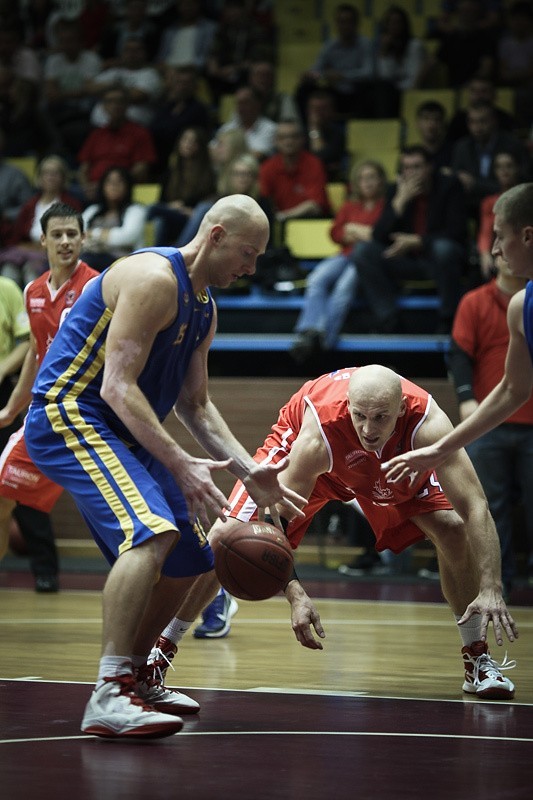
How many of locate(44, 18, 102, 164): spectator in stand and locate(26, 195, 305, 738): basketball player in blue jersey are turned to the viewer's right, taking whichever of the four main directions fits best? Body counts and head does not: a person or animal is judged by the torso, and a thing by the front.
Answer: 1

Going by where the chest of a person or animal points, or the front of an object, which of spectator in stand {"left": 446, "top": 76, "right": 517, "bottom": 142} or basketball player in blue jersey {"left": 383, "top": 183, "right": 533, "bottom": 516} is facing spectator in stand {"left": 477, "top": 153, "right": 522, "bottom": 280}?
spectator in stand {"left": 446, "top": 76, "right": 517, "bottom": 142}

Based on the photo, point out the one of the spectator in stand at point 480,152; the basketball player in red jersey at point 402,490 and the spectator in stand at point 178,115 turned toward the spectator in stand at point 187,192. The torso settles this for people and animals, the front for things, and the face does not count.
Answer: the spectator in stand at point 178,115

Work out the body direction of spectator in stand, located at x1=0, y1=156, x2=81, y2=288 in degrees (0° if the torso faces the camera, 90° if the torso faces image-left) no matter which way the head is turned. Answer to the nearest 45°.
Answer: approximately 0°

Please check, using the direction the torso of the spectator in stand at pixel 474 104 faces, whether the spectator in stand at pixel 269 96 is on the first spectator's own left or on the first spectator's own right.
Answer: on the first spectator's own right

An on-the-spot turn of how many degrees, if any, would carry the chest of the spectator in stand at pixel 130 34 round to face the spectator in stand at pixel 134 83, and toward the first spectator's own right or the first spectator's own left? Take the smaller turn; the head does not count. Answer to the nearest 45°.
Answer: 0° — they already face them

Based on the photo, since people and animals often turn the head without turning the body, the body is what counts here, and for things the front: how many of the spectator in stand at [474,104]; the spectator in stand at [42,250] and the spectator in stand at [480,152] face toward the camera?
3

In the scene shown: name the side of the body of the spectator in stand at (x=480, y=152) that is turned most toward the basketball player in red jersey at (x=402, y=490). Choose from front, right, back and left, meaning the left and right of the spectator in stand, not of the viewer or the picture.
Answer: front

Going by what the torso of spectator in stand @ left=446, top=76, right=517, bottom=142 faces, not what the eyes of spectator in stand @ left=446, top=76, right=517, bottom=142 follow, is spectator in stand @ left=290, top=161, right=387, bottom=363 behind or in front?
in front

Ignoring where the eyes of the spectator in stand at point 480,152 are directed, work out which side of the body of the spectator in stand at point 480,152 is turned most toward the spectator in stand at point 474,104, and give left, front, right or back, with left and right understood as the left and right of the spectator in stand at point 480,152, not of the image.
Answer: back

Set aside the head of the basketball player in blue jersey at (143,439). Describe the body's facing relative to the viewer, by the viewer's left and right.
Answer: facing to the right of the viewer

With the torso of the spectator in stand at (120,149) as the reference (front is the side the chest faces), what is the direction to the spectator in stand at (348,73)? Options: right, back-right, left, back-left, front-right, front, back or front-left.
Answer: left

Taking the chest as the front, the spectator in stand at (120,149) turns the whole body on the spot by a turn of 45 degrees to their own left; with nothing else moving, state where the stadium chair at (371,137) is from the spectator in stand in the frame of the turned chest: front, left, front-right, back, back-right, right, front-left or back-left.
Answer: front-left
